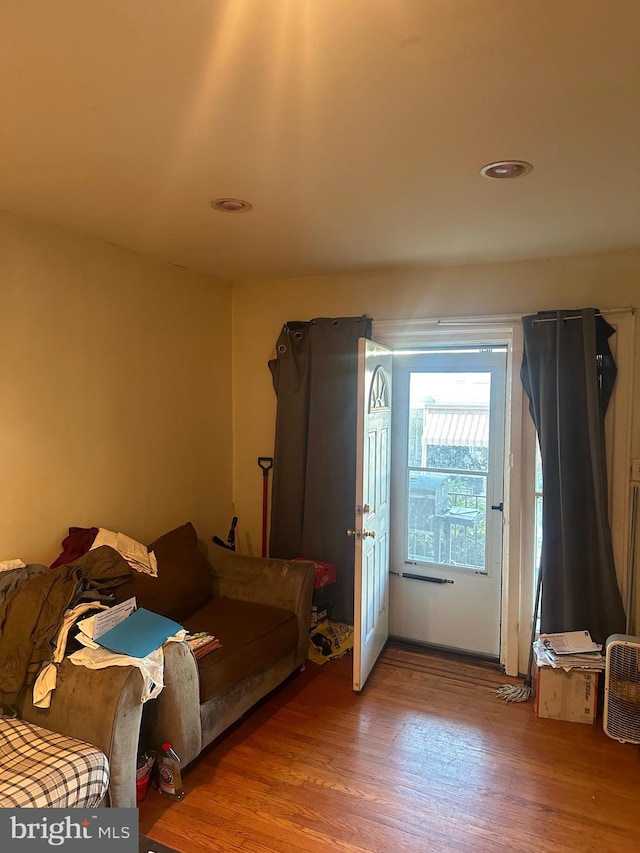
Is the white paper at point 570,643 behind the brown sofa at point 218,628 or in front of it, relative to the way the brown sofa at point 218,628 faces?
in front

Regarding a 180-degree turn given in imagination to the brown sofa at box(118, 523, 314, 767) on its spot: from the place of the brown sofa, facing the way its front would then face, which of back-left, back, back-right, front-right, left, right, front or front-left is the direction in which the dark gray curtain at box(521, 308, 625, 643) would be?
back-right

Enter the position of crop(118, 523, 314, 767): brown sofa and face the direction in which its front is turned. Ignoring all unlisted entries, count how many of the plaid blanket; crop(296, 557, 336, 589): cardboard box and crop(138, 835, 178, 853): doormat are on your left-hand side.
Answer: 1

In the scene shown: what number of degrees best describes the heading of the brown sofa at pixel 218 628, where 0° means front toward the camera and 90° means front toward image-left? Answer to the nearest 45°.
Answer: approximately 315°
